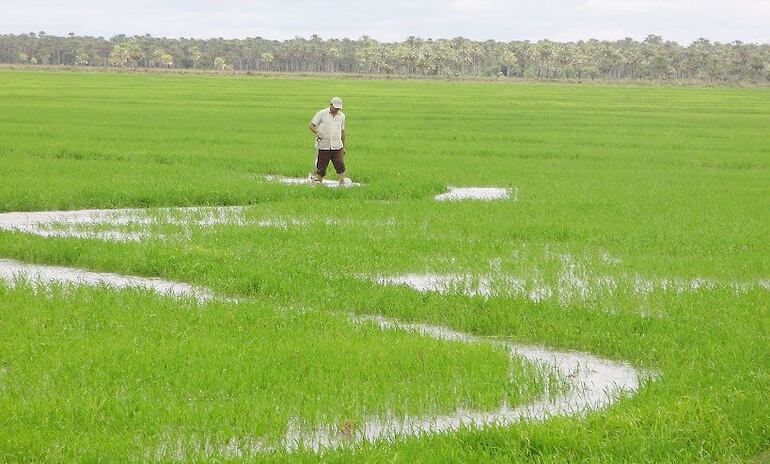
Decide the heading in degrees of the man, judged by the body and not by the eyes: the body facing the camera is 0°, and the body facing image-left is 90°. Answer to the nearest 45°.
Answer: approximately 315°
